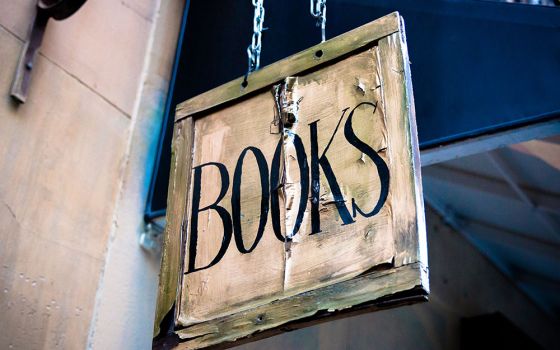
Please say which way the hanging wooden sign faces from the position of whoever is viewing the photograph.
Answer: facing the viewer and to the left of the viewer

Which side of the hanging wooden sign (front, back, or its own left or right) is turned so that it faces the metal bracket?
right
